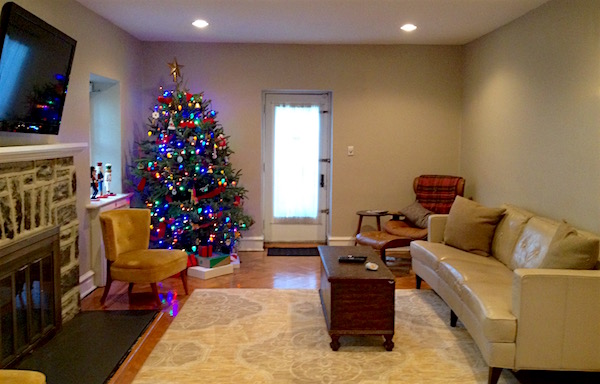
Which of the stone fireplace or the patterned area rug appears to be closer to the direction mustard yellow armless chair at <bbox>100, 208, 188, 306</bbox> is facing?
the patterned area rug

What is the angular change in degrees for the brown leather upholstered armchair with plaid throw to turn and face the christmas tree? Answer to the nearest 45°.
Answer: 0° — it already faces it

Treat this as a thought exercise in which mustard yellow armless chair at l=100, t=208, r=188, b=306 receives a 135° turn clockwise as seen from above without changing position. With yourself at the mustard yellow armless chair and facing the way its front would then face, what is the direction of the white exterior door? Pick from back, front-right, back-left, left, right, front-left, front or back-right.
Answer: back-right

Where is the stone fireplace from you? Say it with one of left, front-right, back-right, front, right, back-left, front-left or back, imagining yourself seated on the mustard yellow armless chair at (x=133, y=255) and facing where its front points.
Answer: right

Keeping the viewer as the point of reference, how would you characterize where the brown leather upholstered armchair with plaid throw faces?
facing the viewer and to the left of the viewer

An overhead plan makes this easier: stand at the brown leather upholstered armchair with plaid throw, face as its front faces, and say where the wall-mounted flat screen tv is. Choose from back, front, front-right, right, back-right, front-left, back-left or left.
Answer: front

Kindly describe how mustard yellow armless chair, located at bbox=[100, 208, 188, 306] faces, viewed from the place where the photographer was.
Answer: facing the viewer and to the right of the viewer
